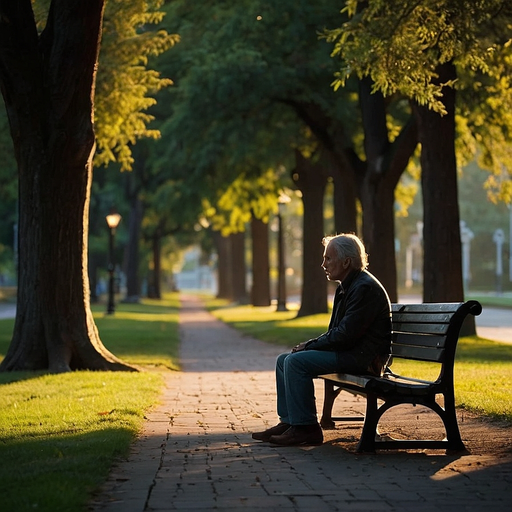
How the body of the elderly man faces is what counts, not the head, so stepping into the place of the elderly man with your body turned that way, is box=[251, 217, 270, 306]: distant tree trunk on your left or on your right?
on your right

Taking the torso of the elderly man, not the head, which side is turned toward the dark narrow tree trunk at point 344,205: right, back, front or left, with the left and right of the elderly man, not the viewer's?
right

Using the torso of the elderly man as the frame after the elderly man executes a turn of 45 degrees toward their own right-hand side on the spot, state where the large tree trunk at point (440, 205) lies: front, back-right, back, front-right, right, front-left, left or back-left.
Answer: front-right

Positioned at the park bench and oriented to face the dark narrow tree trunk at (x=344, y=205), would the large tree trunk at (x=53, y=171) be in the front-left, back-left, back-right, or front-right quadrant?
front-left

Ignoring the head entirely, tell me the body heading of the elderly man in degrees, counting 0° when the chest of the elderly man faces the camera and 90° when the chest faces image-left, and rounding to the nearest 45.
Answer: approximately 90°

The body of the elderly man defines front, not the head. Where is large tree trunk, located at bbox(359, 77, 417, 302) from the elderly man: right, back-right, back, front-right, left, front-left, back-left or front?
right

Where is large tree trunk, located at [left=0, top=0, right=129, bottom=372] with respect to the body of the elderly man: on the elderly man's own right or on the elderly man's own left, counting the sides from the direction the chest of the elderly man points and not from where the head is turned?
on the elderly man's own right

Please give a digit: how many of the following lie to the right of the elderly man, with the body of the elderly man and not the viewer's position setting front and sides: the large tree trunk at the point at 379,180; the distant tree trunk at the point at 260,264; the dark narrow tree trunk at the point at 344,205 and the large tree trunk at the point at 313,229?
4

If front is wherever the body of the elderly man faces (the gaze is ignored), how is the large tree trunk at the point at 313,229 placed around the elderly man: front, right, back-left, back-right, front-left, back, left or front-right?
right

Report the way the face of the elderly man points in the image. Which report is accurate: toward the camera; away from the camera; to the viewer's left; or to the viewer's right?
to the viewer's left
